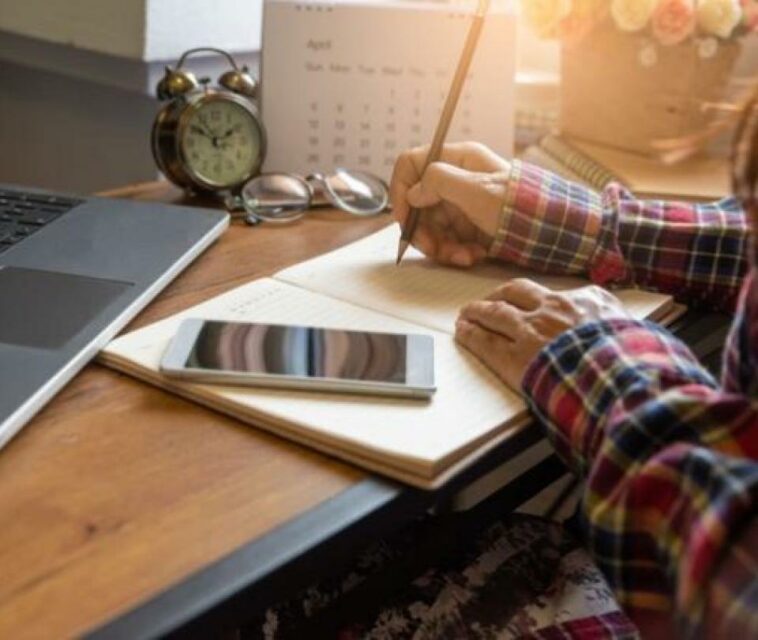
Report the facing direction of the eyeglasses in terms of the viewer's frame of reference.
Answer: facing the viewer

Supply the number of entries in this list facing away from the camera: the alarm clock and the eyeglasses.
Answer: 0

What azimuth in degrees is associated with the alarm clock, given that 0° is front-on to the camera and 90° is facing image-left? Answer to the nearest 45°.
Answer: approximately 315°

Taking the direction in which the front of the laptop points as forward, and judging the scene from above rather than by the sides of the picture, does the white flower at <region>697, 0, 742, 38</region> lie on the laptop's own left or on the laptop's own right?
on the laptop's own left

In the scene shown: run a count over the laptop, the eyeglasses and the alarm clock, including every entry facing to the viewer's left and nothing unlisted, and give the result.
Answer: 0

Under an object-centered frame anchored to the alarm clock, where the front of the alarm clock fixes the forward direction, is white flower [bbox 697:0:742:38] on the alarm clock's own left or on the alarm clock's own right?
on the alarm clock's own left

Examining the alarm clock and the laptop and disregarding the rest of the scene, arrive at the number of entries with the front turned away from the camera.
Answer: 0

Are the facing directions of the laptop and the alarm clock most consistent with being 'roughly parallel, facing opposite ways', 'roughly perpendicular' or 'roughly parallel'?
roughly parallel

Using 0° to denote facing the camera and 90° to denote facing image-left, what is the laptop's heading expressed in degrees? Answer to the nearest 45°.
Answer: approximately 315°
